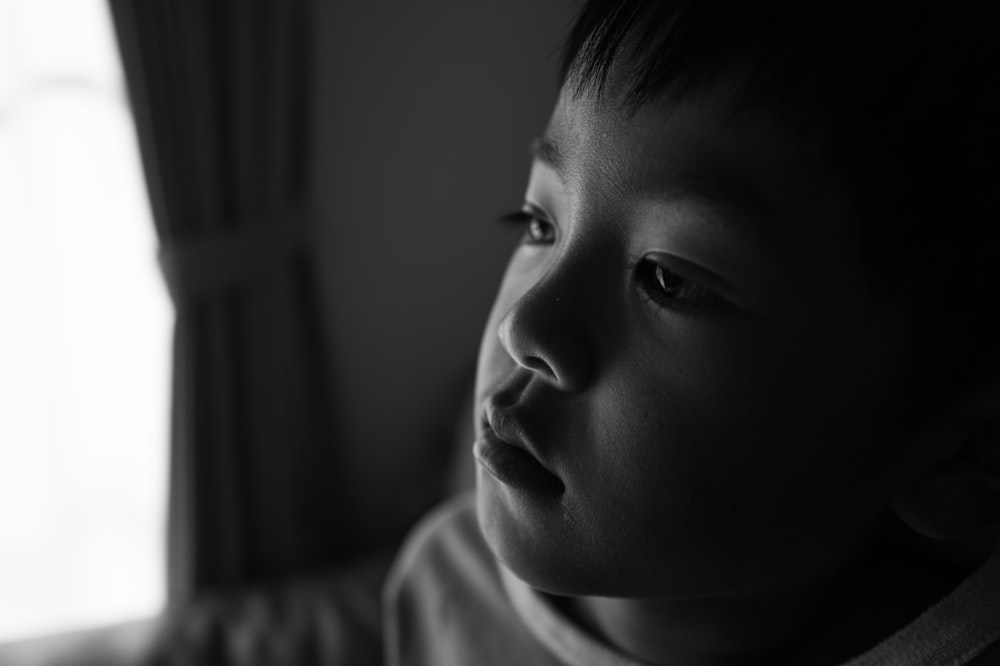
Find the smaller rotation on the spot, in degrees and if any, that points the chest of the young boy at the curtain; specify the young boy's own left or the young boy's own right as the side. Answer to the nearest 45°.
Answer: approximately 90° to the young boy's own right

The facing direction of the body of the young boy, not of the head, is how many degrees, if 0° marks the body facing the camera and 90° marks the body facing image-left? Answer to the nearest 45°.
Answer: approximately 45°
